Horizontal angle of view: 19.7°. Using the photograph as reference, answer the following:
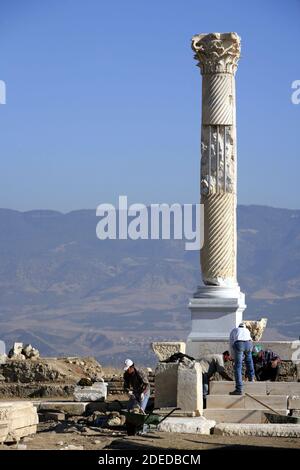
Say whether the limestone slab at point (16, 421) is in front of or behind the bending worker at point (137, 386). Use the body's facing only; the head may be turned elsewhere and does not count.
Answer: in front

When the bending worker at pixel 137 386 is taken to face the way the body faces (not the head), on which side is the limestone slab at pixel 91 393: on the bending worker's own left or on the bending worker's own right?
on the bending worker's own right

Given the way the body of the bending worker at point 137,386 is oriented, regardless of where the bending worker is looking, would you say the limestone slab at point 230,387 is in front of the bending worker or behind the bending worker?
behind
